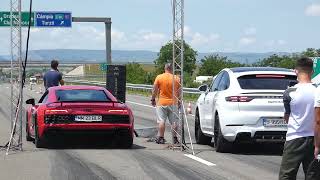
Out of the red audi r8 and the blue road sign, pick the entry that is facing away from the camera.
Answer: the red audi r8

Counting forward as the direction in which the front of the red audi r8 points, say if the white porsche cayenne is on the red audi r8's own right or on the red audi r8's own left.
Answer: on the red audi r8's own right

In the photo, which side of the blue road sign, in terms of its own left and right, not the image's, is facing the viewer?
front

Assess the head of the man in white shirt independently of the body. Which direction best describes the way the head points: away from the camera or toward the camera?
away from the camera

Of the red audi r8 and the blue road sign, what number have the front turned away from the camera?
1

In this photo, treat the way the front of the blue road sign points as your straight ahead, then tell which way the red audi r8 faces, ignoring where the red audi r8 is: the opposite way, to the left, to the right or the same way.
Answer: the opposite way

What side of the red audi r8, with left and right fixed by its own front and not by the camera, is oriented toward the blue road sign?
front

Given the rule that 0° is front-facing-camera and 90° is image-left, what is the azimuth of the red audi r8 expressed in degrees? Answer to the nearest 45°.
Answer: approximately 180°

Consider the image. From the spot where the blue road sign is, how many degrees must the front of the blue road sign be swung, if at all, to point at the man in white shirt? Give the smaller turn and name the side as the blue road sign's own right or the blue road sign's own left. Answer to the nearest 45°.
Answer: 0° — it already faces them

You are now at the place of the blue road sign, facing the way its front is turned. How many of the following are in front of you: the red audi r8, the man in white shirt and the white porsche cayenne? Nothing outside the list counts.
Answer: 3

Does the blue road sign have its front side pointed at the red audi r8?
yes

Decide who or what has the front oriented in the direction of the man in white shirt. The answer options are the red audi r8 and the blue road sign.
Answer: the blue road sign

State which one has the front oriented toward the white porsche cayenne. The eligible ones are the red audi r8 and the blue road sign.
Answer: the blue road sign
